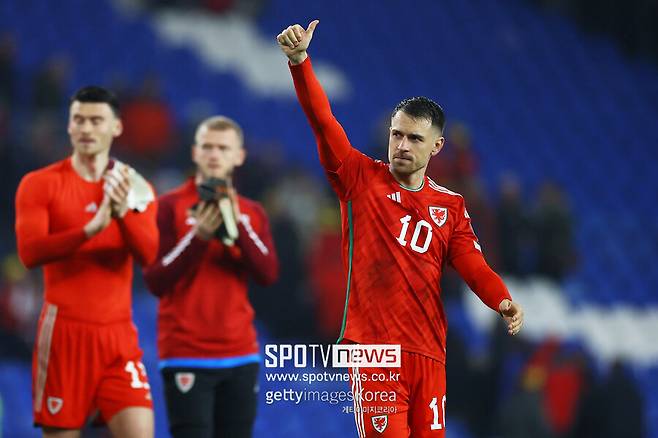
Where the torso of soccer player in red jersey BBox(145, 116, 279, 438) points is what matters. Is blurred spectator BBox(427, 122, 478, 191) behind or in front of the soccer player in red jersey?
behind

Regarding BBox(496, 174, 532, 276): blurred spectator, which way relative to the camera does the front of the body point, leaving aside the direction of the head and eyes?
toward the camera

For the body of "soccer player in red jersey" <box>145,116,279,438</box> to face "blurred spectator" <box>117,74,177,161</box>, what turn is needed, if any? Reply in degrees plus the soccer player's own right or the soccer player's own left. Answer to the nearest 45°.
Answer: approximately 180°

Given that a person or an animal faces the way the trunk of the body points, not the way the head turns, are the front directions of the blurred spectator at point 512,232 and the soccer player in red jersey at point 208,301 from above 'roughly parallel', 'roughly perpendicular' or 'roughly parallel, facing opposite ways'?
roughly parallel

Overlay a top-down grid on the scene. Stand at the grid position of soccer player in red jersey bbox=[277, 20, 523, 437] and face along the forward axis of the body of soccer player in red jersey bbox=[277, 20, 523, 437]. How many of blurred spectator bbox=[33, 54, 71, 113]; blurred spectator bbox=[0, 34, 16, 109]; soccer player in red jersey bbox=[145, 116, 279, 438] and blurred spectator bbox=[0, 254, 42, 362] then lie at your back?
4

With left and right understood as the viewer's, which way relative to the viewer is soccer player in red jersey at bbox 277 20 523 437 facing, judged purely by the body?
facing the viewer and to the right of the viewer

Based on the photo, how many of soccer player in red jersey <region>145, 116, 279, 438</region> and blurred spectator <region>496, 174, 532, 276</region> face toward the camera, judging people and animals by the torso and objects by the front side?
2

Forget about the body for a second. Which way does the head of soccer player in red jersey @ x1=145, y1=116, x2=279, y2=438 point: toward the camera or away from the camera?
toward the camera

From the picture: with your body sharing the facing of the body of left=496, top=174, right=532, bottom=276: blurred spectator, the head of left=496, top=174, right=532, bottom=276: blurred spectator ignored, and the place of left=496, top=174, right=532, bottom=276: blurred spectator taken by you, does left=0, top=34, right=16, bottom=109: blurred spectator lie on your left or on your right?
on your right

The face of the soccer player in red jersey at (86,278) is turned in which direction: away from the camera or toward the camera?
toward the camera

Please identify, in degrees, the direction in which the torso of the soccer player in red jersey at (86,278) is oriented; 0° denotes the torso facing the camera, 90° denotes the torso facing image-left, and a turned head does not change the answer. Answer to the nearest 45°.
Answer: approximately 315°

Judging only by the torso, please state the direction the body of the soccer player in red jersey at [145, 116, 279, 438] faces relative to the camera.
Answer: toward the camera
